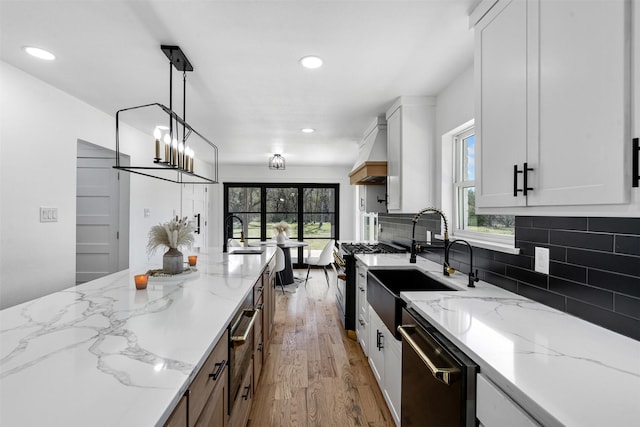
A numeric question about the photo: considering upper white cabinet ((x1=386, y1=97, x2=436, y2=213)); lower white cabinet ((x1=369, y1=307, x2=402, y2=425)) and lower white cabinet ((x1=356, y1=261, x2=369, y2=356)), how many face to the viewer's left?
3

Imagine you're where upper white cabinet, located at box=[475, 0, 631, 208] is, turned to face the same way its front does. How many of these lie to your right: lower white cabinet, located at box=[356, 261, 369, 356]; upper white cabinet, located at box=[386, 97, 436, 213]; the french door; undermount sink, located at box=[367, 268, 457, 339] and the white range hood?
5

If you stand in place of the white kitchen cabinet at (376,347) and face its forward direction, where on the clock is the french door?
The french door is roughly at 2 o'clock from the white kitchen cabinet.

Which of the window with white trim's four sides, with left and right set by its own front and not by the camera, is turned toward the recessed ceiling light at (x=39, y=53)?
front

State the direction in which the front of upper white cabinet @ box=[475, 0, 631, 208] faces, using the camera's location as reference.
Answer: facing the viewer and to the left of the viewer

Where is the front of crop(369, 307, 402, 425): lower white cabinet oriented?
to the viewer's left

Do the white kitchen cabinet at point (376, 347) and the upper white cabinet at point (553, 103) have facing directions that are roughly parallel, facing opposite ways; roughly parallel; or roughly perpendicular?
roughly parallel

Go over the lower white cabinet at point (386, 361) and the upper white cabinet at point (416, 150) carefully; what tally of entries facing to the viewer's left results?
2

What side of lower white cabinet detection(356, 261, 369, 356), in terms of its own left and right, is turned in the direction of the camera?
left

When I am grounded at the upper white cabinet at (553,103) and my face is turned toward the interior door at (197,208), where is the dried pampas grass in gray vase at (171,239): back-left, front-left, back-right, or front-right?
front-left

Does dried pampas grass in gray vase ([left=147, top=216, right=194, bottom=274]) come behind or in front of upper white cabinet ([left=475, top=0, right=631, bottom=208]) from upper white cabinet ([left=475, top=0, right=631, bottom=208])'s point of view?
in front

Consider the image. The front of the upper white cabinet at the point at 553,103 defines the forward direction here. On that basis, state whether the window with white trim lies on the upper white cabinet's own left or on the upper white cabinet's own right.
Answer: on the upper white cabinet's own right

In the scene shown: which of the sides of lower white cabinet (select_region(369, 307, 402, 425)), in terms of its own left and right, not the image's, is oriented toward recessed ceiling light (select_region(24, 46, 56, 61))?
front
